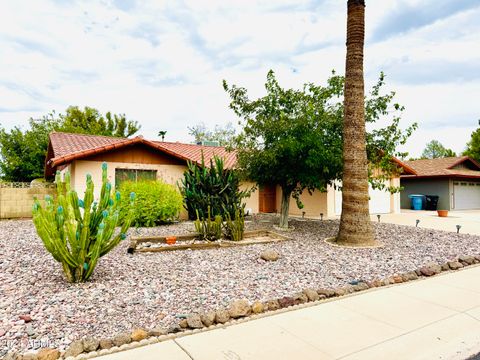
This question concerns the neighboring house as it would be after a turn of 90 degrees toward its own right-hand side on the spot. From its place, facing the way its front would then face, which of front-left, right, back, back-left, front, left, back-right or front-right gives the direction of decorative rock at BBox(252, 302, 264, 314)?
front-left

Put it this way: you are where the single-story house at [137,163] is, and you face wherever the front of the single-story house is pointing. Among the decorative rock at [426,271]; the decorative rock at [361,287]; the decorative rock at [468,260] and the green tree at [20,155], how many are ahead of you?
3

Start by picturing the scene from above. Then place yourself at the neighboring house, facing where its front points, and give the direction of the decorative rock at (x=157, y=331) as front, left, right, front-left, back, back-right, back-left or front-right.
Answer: front-right

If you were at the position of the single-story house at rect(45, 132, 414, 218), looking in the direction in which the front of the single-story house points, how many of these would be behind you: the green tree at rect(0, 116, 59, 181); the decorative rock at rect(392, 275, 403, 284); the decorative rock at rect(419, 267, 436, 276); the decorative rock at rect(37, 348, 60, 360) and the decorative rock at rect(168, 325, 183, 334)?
1

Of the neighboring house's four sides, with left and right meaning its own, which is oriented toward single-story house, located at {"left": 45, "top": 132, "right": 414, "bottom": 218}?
right

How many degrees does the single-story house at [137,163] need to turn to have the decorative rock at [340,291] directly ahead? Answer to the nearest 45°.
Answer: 0° — it already faces it

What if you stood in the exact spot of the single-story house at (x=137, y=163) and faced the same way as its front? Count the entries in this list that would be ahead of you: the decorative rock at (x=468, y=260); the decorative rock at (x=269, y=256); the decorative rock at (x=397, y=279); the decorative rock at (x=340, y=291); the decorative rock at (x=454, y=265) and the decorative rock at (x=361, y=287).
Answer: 6

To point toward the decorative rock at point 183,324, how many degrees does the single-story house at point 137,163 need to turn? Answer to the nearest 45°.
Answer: approximately 45° to its right

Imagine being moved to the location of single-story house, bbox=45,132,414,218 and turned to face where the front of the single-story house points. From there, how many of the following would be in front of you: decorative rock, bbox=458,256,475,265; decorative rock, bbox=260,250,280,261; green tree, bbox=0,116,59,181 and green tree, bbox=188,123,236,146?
2

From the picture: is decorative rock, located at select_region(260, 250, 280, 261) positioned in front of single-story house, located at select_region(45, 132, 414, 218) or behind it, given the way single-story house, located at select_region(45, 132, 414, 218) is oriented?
in front

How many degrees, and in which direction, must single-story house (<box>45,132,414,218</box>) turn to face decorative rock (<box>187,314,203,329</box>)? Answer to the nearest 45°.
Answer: approximately 45° to its right

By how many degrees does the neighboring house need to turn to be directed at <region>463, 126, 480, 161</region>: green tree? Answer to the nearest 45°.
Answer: approximately 135° to its left

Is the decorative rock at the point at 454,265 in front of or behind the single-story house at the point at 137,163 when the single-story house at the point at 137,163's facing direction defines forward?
in front

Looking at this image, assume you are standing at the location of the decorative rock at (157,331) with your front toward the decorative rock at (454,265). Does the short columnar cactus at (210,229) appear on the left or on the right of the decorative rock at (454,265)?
left

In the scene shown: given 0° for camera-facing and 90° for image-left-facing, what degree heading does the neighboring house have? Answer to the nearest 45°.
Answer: approximately 315°

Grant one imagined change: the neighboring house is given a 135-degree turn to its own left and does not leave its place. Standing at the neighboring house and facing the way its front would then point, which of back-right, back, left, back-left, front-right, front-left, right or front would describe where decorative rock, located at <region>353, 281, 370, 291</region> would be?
back

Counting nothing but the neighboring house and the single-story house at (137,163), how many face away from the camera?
0

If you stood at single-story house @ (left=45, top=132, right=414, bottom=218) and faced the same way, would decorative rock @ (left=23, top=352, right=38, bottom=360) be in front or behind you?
in front

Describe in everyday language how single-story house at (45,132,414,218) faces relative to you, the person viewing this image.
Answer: facing the viewer and to the right of the viewer

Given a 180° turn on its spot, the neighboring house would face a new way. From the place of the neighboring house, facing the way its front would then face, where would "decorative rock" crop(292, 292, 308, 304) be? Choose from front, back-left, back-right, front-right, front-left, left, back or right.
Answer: back-left
